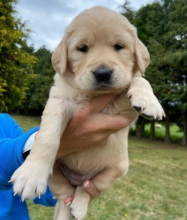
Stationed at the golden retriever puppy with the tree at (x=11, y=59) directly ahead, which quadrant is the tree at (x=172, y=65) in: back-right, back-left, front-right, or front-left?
front-right

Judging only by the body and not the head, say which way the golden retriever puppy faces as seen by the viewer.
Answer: toward the camera

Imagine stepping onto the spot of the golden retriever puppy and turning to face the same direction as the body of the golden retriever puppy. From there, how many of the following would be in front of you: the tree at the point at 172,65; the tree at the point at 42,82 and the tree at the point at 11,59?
0

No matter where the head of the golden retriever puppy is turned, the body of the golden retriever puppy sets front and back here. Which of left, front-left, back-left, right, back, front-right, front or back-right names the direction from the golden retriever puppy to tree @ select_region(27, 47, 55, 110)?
back

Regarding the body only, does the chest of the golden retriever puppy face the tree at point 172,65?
no

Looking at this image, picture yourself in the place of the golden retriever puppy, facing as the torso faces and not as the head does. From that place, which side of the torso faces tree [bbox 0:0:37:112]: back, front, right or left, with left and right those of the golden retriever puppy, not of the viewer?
back
